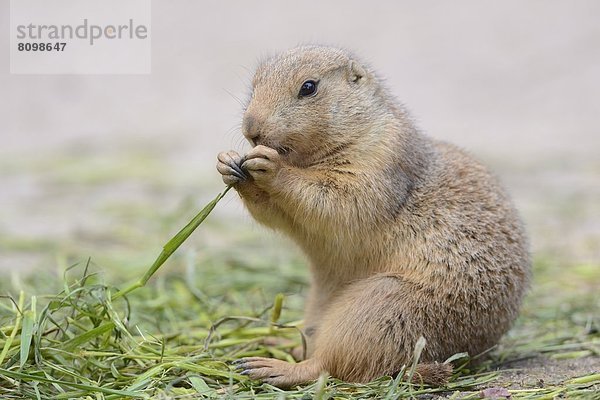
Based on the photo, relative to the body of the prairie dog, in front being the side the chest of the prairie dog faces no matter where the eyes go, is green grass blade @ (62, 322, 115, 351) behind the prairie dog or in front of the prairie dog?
in front

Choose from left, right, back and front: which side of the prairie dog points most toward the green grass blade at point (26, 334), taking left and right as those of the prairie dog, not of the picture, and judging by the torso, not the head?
front

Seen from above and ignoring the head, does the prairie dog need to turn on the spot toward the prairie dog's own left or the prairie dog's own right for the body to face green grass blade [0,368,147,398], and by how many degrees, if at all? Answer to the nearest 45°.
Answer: approximately 45° to the prairie dog's own left

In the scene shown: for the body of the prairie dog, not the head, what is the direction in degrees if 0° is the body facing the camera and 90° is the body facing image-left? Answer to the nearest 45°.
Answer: approximately 90°
